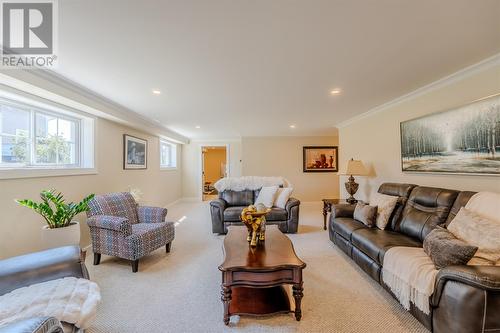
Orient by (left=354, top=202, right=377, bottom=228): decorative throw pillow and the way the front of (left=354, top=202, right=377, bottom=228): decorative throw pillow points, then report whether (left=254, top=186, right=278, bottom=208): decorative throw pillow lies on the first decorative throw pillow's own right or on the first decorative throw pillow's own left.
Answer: on the first decorative throw pillow's own right

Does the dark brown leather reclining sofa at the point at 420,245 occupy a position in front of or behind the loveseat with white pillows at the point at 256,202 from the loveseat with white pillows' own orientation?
in front

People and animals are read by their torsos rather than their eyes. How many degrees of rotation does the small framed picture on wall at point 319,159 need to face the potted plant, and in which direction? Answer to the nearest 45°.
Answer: approximately 45° to its right

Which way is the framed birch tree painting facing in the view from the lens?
facing the viewer and to the left of the viewer

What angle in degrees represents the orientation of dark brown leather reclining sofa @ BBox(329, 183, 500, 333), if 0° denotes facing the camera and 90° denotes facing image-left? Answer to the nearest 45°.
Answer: approximately 45°

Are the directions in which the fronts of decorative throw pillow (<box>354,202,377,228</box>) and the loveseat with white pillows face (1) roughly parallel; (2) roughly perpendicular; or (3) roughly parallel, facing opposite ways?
roughly perpendicular

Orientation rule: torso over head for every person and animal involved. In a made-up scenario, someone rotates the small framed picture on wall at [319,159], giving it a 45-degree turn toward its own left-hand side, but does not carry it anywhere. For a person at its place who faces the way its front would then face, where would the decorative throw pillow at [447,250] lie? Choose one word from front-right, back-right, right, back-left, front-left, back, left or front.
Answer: front-right

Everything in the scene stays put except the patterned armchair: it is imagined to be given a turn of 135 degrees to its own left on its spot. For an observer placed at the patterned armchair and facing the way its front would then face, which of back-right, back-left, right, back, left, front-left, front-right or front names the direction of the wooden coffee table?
back-right

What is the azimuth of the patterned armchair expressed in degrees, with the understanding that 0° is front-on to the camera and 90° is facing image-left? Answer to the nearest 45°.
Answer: approximately 315°

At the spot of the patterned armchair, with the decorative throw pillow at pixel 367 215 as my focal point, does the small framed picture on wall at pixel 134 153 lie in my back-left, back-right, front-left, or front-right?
back-left

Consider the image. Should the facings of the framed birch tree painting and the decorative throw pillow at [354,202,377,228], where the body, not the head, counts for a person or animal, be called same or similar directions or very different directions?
same or similar directions

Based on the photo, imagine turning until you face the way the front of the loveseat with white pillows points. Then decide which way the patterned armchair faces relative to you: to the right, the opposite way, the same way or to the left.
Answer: to the left

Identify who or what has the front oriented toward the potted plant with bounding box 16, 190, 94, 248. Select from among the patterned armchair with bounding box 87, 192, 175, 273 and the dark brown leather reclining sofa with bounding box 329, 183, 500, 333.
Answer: the dark brown leather reclining sofa

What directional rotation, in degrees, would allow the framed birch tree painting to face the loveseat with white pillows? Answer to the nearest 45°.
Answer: approximately 45° to its right

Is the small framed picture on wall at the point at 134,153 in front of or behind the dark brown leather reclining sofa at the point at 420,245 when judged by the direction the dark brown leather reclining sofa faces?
in front

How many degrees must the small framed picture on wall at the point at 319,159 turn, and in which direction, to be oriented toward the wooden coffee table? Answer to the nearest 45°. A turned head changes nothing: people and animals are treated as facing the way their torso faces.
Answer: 0° — it already faces it

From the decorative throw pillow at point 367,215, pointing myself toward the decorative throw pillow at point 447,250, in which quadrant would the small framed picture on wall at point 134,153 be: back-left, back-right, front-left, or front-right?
back-right

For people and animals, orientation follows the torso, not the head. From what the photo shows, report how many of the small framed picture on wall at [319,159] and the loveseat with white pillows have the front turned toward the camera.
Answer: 2

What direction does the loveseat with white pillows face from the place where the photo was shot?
facing the viewer

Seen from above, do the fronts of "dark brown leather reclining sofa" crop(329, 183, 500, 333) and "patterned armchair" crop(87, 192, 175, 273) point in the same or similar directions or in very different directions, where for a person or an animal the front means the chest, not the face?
very different directions
